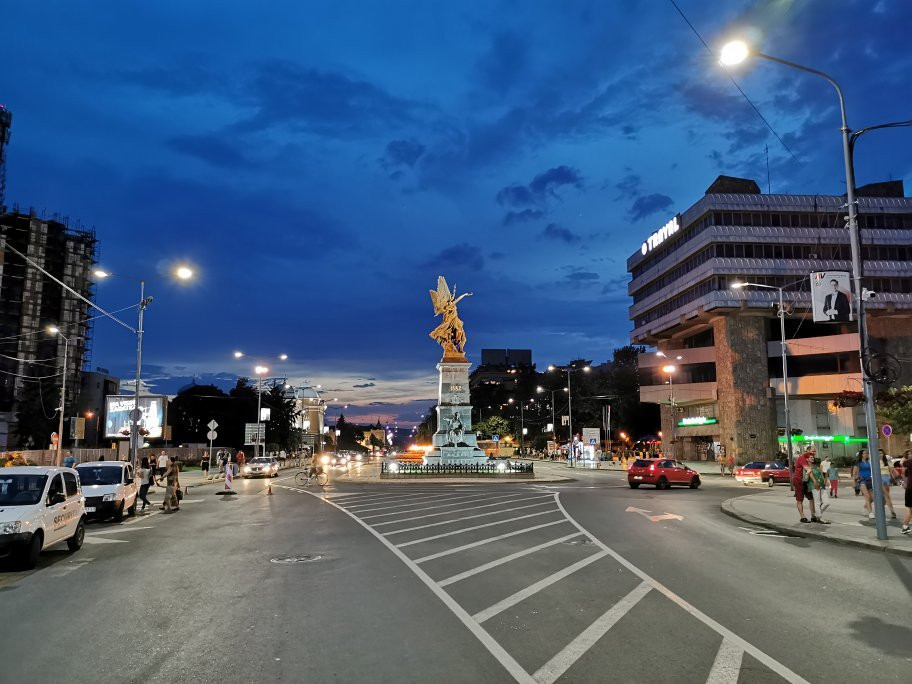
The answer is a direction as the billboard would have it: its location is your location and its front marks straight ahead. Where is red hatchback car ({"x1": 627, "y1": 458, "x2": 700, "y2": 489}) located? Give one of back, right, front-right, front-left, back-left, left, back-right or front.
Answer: front-left

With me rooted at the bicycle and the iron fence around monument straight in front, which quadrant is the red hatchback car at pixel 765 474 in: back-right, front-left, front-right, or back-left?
front-right

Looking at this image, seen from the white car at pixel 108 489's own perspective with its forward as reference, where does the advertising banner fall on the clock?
The advertising banner is roughly at 9 o'clock from the white car.

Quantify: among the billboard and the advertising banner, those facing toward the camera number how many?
2

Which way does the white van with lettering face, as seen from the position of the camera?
facing the viewer and to the left of the viewer

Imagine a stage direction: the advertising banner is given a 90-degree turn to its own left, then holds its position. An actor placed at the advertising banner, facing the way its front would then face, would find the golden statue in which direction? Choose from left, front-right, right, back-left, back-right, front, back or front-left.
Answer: back-left

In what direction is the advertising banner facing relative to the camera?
toward the camera

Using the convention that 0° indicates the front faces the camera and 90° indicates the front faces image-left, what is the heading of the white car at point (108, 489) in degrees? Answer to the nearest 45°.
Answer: approximately 45°

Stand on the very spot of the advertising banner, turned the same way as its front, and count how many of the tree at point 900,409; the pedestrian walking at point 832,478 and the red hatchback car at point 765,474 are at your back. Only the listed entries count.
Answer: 3

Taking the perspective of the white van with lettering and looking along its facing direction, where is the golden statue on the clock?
The golden statue is roughly at 6 o'clock from the white van with lettering.

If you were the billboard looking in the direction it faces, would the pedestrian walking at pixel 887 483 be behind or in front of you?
in front

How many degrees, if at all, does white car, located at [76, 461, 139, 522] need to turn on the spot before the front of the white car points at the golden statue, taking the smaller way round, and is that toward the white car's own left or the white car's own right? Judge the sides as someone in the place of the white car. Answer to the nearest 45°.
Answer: approximately 180°

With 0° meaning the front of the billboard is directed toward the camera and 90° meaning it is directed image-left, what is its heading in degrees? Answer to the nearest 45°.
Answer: approximately 0°
